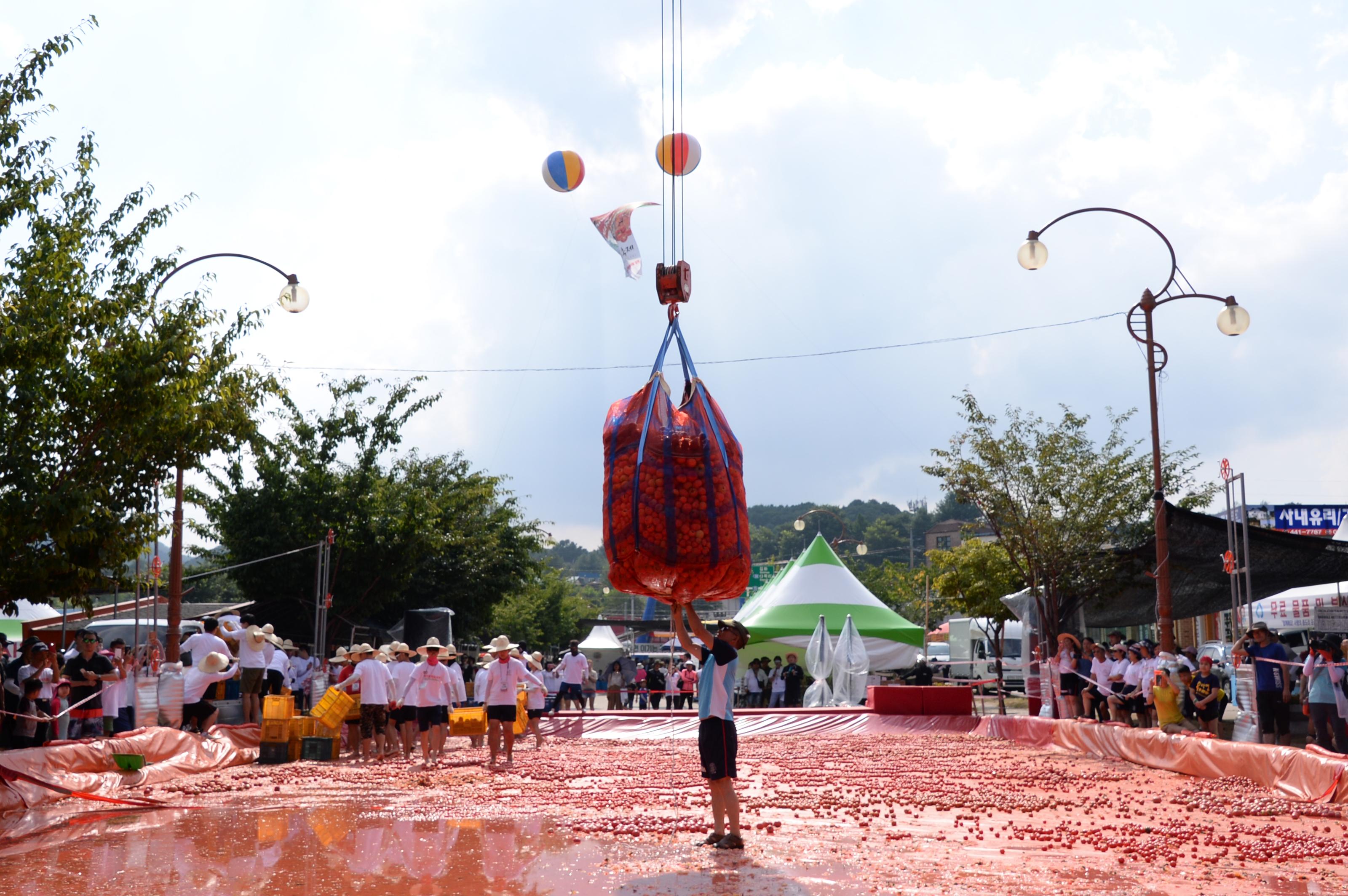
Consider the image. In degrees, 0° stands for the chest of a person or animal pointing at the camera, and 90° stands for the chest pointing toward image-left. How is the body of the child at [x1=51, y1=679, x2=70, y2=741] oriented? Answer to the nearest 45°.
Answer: approximately 315°

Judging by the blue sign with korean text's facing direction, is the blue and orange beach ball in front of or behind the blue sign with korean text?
in front

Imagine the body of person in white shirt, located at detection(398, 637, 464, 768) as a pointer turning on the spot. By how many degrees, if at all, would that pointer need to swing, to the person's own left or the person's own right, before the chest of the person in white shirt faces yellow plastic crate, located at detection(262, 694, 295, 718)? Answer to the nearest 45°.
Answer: approximately 90° to the person's own right

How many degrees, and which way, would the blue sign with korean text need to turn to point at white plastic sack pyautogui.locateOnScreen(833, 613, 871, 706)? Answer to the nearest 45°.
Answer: approximately 45° to its right

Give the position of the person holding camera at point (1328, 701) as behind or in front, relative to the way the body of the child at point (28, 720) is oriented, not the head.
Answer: in front

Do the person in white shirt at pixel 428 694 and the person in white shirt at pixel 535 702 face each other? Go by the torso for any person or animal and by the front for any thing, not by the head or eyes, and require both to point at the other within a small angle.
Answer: no

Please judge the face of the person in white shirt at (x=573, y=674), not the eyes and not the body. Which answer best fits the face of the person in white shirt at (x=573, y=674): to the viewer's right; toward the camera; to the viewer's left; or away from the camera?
toward the camera

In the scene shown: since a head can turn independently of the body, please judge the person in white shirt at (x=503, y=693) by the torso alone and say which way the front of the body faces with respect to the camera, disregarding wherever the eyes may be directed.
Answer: toward the camera

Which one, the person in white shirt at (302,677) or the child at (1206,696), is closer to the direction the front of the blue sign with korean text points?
the child

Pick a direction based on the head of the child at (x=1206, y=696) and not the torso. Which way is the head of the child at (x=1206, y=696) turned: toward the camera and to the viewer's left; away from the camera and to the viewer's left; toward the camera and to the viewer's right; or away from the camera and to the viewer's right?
toward the camera and to the viewer's left

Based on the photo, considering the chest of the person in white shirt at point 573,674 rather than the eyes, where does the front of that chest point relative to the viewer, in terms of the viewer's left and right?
facing the viewer

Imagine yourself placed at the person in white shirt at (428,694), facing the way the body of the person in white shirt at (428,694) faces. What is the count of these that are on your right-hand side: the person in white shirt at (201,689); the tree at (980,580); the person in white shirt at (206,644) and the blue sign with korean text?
2

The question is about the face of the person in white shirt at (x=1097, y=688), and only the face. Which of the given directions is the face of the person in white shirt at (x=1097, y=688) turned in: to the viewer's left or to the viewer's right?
to the viewer's left

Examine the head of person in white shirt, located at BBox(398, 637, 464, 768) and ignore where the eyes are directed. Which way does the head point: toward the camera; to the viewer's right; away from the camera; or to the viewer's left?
toward the camera
